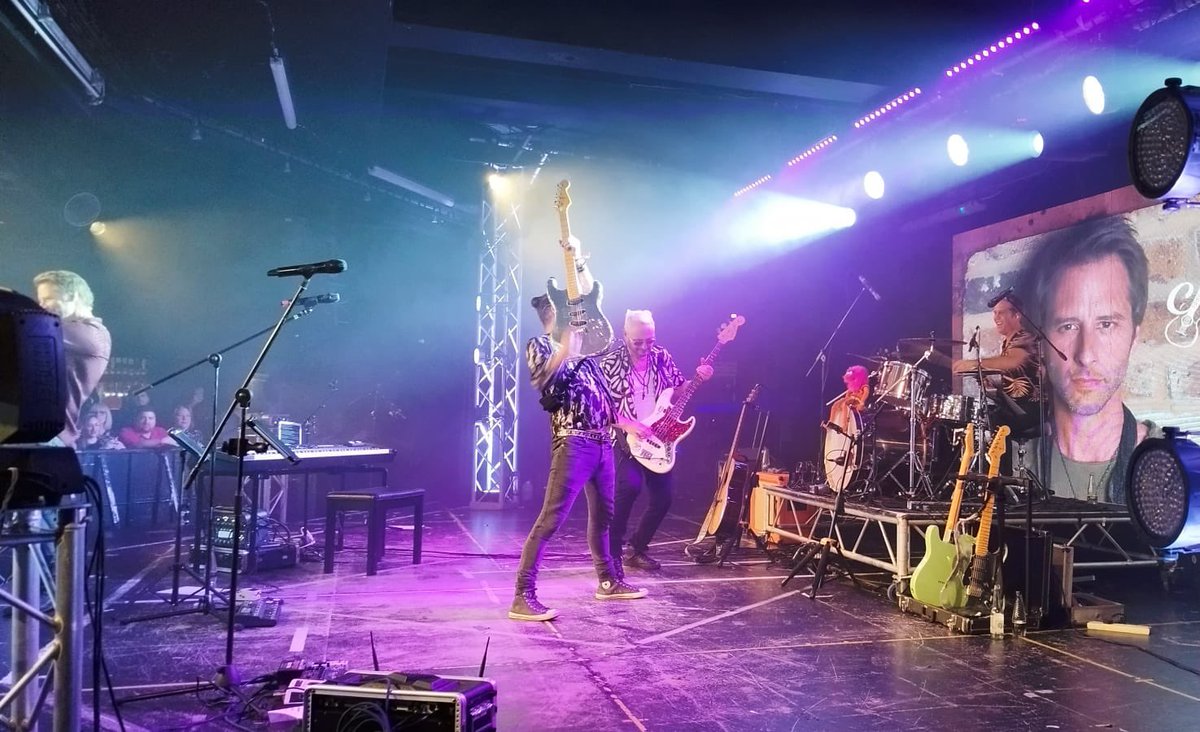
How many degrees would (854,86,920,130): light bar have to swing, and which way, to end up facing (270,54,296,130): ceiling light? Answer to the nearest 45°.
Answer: approximately 45° to its right

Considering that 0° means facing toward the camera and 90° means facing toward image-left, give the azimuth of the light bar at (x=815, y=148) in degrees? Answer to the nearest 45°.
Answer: approximately 45°

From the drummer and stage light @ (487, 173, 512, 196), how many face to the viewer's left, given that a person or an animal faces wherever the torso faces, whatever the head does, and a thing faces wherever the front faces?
1

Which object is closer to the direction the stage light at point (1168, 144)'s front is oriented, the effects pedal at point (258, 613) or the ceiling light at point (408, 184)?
the effects pedal

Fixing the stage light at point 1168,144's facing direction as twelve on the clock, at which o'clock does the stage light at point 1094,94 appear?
the stage light at point 1094,94 is roughly at 4 o'clock from the stage light at point 1168,144.

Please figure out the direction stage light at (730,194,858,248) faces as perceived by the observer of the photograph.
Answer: facing to the left of the viewer

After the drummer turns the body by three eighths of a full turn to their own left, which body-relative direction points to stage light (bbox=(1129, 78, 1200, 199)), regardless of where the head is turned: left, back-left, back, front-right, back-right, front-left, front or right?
front-right

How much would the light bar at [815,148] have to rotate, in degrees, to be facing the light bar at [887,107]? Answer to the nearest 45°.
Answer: approximately 90° to its left

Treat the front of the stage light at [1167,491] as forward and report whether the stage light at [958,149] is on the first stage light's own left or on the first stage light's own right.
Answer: on the first stage light's own right

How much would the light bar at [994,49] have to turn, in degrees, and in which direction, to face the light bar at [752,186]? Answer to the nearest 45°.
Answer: approximately 90° to its right

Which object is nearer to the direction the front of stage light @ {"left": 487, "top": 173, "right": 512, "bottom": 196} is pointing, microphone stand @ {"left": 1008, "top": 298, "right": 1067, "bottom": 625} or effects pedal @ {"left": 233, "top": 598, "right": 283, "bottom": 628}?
the effects pedal
